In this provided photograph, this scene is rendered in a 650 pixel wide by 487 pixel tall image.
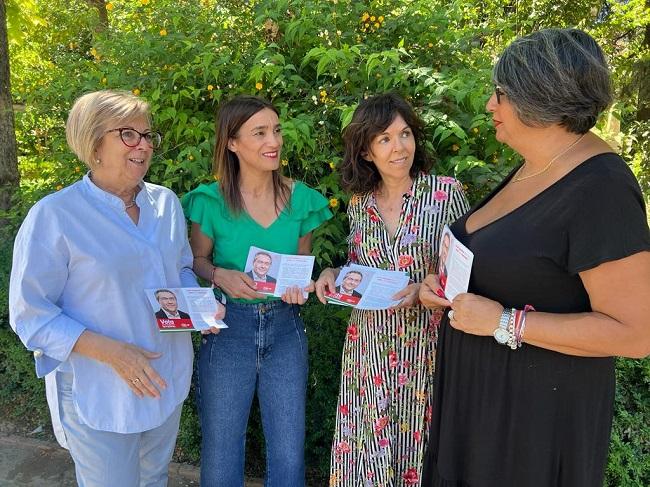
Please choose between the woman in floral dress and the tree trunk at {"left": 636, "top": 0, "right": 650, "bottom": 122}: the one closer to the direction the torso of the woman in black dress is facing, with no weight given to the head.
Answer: the woman in floral dress

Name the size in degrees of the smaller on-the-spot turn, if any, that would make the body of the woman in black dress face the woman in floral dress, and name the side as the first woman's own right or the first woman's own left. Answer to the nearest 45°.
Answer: approximately 45° to the first woman's own right

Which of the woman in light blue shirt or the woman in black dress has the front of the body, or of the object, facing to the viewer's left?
the woman in black dress

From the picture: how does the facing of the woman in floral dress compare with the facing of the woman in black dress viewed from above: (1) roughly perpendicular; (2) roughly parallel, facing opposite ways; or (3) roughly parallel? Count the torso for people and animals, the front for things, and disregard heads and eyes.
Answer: roughly perpendicular

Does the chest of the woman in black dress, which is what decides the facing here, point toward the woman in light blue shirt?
yes

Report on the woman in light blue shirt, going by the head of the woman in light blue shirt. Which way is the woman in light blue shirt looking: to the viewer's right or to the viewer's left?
to the viewer's right

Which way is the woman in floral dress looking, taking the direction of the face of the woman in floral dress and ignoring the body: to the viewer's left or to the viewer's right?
to the viewer's right

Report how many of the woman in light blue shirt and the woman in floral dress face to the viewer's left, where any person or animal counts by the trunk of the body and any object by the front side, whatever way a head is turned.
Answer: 0

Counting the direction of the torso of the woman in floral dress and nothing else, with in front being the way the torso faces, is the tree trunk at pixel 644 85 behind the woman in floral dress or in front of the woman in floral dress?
behind

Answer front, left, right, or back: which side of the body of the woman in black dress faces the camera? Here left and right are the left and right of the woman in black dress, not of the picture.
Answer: left

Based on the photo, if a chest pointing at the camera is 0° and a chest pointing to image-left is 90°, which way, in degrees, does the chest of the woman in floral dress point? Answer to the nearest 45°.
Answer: approximately 0°

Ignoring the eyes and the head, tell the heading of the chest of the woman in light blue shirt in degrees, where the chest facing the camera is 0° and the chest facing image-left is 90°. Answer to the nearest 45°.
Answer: approximately 315°

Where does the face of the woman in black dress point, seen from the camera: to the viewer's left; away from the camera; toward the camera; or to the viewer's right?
to the viewer's left

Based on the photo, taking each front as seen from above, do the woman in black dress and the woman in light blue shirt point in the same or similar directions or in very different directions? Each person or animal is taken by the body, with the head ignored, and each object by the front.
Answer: very different directions

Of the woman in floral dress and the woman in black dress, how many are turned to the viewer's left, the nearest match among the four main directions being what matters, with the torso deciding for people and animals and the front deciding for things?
1
